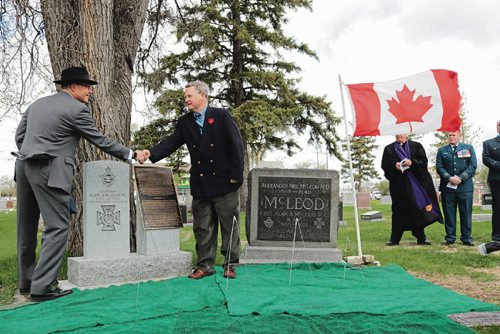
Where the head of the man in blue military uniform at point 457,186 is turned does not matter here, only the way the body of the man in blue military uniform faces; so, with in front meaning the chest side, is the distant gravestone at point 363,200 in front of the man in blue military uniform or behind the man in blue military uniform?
behind

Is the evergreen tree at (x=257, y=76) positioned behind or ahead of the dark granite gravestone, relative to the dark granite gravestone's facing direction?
behind

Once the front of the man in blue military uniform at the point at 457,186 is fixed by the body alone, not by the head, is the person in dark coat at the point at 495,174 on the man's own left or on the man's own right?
on the man's own left

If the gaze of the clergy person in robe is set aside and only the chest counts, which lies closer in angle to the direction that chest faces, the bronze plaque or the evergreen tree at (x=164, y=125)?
the bronze plaque

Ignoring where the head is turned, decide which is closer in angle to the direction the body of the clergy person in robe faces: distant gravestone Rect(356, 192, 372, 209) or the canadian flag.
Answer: the canadian flag

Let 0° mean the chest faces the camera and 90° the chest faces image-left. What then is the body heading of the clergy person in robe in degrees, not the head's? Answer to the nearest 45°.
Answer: approximately 0°

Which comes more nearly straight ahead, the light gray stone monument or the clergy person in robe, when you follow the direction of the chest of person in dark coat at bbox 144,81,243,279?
the light gray stone monument
